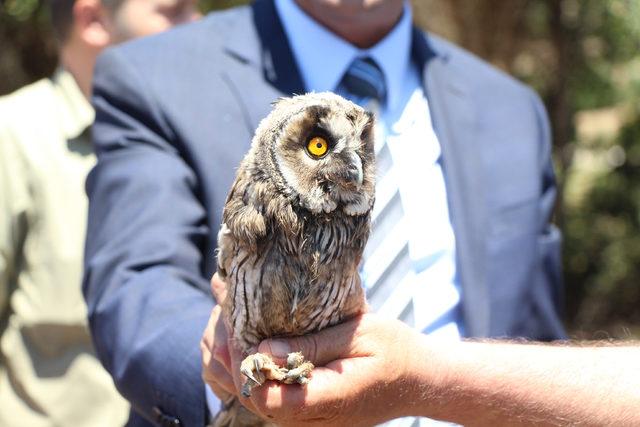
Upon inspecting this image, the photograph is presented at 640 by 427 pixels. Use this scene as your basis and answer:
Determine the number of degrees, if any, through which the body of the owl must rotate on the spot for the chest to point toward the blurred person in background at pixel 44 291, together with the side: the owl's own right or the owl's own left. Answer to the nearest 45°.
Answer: approximately 180°

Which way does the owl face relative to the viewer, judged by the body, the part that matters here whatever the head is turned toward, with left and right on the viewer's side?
facing the viewer and to the right of the viewer

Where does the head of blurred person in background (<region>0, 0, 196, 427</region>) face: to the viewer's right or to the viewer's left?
to the viewer's right

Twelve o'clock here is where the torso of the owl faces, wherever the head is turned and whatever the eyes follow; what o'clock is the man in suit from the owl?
The man in suit is roughly at 7 o'clock from the owl.
